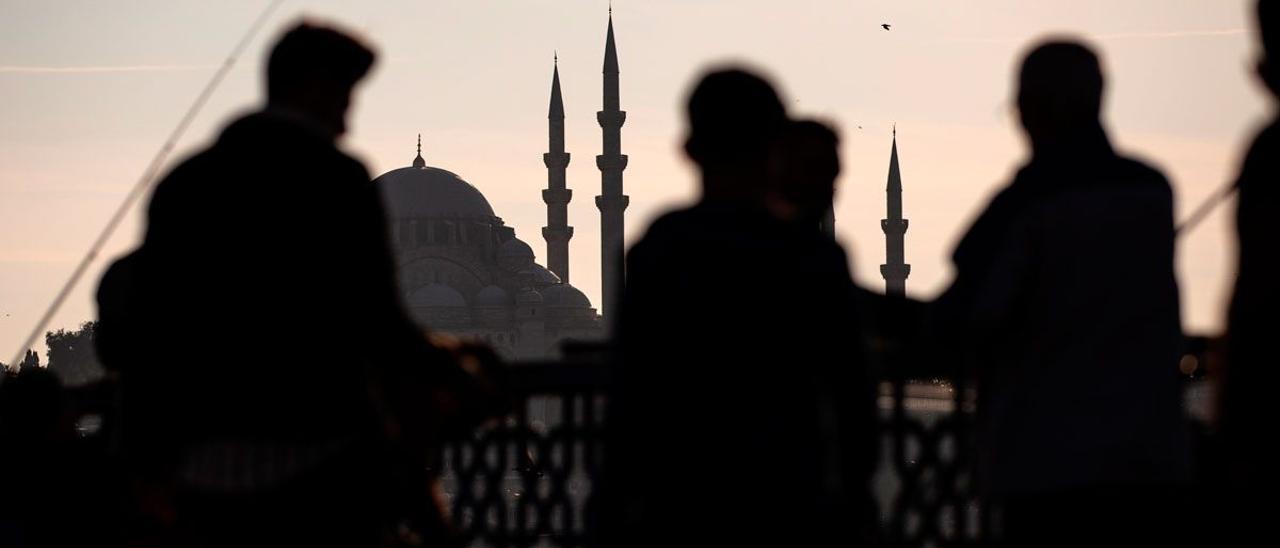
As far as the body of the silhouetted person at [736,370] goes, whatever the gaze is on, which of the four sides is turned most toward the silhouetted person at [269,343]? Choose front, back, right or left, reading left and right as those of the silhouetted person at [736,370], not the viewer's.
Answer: left

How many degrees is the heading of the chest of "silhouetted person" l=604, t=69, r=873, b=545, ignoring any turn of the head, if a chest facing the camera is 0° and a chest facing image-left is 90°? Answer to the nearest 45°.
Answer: approximately 180°

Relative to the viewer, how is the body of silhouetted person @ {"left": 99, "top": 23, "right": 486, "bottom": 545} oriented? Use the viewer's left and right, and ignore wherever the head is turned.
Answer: facing away from the viewer and to the right of the viewer

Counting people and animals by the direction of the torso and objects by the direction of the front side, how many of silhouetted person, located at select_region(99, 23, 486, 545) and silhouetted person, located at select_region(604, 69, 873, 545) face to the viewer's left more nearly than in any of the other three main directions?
0

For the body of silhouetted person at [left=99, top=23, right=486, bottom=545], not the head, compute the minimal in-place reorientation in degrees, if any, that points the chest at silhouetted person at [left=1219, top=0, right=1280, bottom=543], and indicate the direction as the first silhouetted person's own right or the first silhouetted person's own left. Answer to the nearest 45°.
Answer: approximately 45° to the first silhouetted person's own right

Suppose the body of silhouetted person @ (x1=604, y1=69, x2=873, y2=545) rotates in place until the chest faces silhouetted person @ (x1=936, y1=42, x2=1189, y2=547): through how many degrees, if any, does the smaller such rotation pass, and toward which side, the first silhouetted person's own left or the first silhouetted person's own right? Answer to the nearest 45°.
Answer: approximately 45° to the first silhouetted person's own right

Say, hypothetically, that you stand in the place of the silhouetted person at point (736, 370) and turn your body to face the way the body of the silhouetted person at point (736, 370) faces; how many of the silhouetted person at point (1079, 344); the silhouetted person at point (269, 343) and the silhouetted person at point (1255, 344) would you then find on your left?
1

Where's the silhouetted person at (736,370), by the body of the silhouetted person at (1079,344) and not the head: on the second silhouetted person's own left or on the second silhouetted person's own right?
on the second silhouetted person's own left

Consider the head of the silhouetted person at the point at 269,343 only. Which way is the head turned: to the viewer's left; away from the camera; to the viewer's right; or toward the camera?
to the viewer's right

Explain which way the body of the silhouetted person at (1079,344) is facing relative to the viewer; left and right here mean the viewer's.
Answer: facing away from the viewer and to the left of the viewer

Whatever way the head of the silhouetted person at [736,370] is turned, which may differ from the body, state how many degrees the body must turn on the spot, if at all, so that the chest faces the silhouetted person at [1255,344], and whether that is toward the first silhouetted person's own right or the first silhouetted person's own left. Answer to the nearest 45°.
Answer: approximately 90° to the first silhouetted person's own right

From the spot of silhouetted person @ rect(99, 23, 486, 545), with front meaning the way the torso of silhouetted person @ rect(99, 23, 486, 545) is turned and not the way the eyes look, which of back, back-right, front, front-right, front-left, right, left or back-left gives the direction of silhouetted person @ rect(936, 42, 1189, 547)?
front-right
